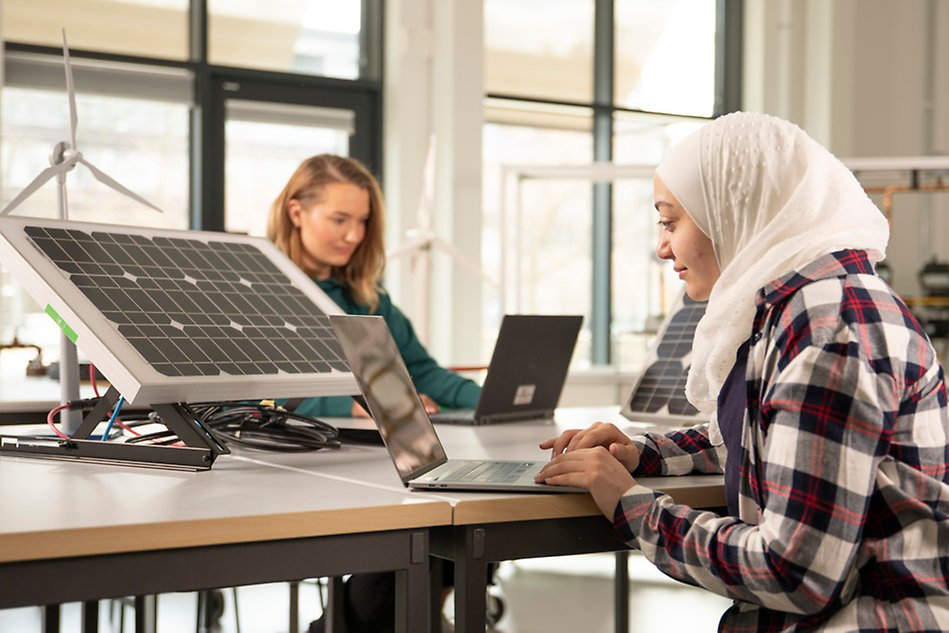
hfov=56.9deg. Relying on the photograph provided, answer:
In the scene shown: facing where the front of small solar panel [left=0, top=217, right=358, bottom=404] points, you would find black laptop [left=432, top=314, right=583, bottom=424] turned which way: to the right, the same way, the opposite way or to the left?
the opposite way

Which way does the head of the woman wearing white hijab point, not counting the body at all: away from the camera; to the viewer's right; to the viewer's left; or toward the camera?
to the viewer's left

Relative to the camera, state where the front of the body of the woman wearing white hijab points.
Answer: to the viewer's left

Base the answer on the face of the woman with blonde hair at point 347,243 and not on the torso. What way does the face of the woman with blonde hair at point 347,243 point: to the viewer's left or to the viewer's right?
to the viewer's right

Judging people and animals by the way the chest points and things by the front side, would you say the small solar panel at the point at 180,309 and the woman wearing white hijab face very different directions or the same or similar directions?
very different directions

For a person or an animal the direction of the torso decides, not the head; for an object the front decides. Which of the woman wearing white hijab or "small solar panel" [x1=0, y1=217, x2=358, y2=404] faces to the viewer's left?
the woman wearing white hijab

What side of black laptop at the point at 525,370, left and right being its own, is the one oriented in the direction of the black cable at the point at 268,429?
left

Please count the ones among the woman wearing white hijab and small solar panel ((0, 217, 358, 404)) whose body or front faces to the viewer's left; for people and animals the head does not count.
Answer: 1

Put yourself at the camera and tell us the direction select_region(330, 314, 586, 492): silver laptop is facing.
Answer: facing to the right of the viewer

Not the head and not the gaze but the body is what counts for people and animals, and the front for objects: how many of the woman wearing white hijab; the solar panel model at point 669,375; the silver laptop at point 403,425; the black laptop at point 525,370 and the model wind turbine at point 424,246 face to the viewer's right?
1

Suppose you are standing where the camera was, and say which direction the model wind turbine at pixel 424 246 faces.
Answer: facing the viewer and to the left of the viewer

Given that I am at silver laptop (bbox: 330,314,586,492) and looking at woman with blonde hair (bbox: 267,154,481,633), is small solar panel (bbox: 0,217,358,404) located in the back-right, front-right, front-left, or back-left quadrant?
front-left
